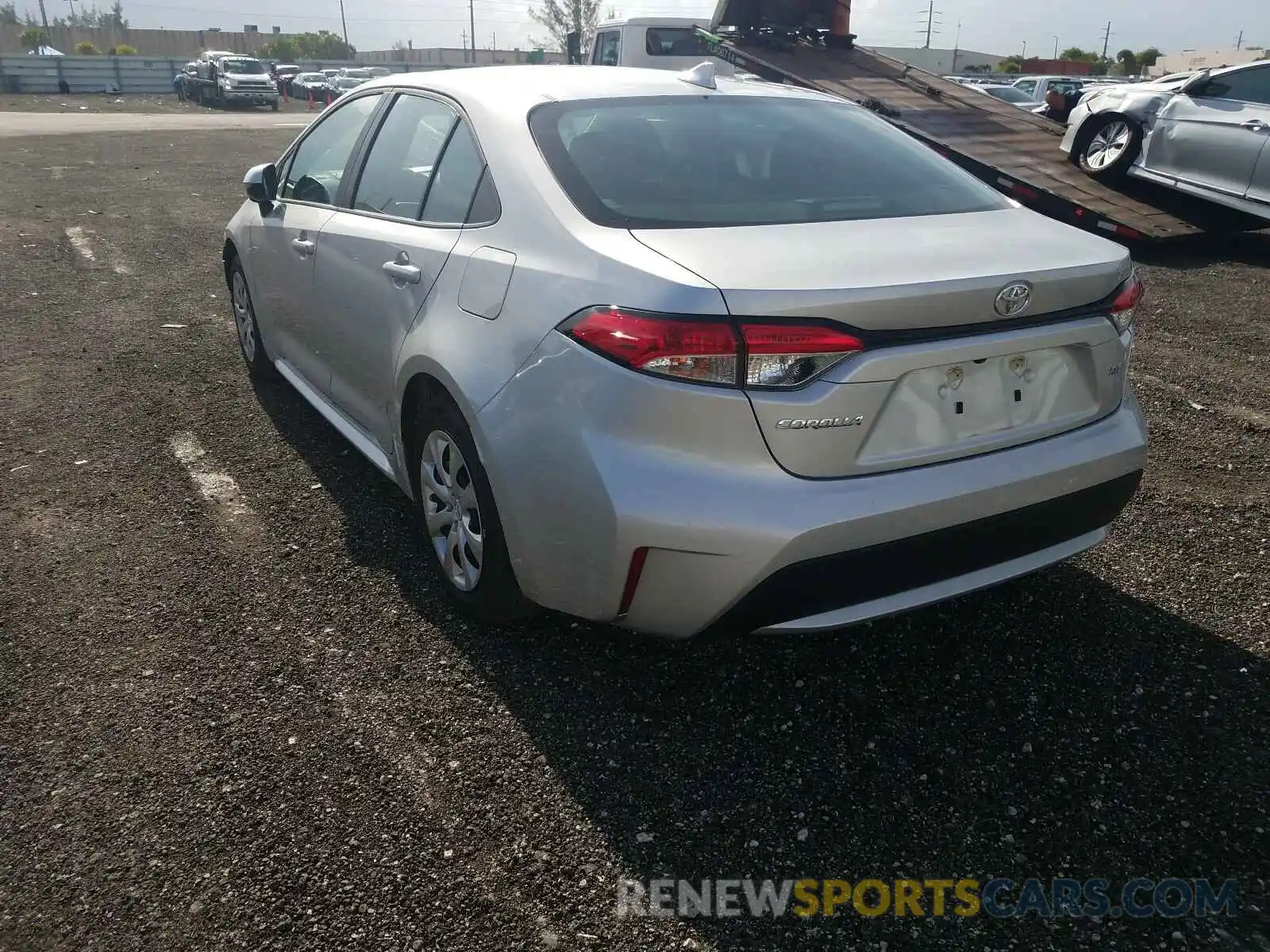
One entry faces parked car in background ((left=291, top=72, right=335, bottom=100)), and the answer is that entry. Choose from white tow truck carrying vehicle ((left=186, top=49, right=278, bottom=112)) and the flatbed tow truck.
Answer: the flatbed tow truck

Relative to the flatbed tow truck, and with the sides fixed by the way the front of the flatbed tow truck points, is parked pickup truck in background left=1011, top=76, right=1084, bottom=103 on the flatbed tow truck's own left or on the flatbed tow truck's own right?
on the flatbed tow truck's own right

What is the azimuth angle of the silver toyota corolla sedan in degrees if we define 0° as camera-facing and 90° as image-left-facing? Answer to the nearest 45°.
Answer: approximately 135°

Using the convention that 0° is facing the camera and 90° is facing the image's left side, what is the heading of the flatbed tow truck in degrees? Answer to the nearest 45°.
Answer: approximately 135°

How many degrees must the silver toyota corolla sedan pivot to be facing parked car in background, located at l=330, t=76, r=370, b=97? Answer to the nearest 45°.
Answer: approximately 45° to its right

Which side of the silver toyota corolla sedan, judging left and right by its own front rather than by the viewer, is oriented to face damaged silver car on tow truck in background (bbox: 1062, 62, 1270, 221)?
right

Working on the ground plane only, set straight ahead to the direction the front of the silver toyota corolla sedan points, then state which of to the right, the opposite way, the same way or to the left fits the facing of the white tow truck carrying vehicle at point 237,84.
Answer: the opposite way

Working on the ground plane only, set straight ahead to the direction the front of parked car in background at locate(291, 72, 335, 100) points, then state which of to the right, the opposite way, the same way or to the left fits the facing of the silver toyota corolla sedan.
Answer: the opposite way
